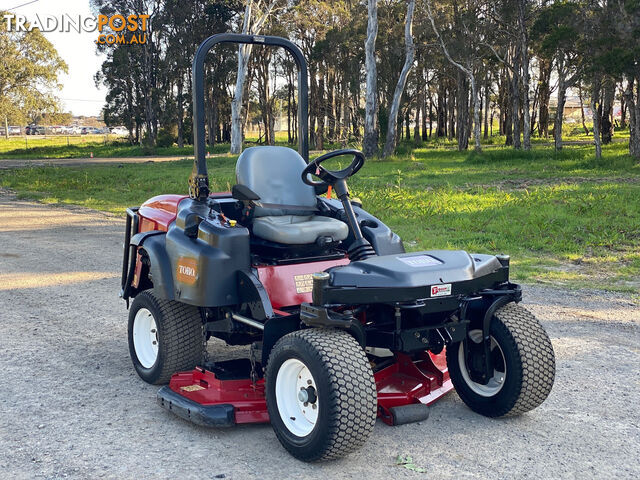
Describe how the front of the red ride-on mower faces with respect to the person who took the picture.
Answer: facing the viewer and to the right of the viewer

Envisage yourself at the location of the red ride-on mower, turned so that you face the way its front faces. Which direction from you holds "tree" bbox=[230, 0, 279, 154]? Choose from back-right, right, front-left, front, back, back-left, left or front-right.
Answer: back-left

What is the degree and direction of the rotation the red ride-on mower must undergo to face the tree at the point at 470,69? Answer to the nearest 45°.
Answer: approximately 135° to its left

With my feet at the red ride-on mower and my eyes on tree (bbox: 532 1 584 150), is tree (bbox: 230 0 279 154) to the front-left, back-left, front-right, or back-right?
front-left

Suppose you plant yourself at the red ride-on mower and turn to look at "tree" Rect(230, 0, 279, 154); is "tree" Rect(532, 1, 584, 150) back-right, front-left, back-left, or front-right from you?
front-right

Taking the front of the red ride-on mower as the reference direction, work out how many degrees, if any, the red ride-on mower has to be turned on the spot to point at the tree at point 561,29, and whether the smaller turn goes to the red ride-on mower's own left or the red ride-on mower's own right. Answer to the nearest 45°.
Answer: approximately 135° to the red ride-on mower's own left
